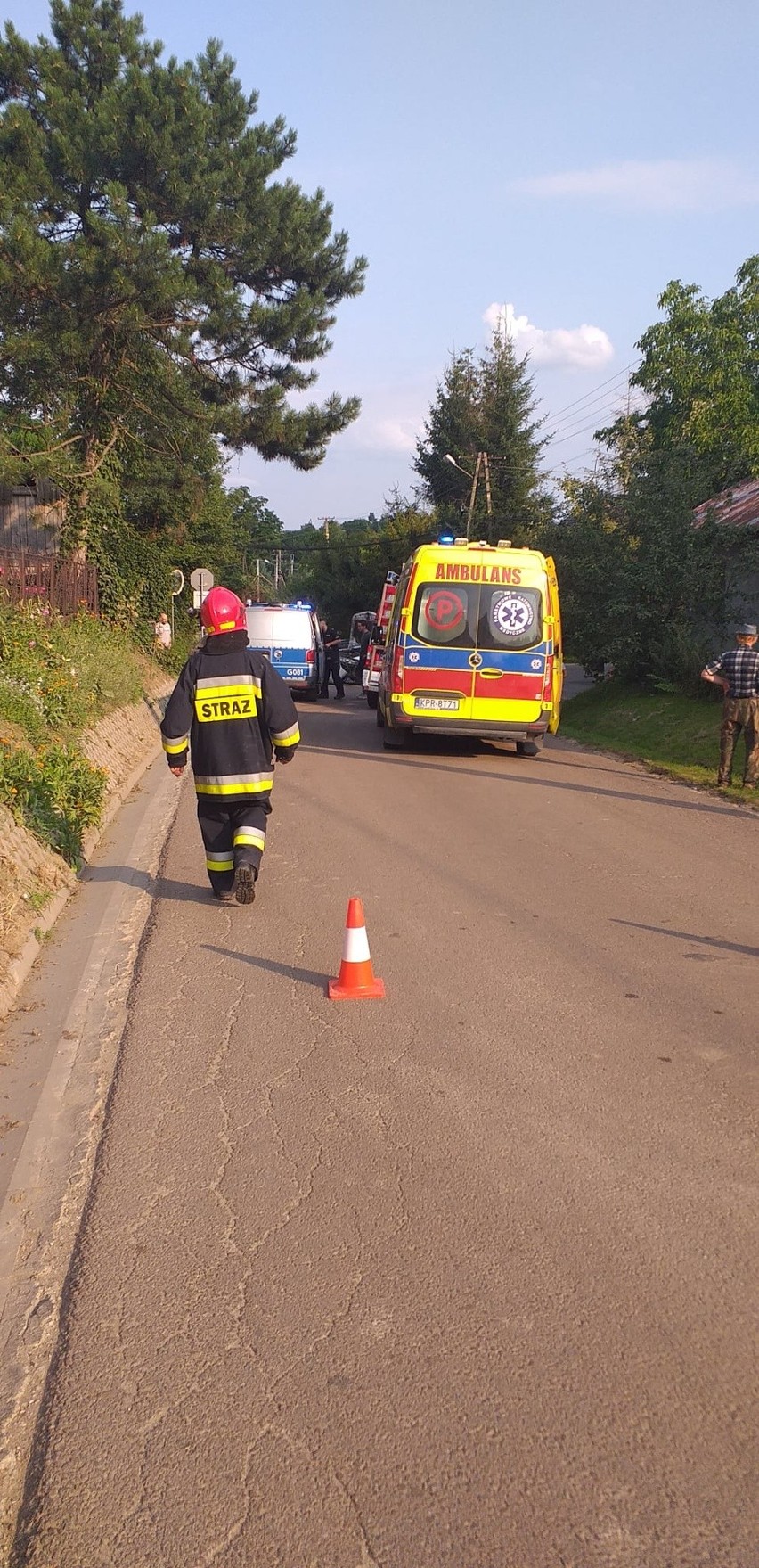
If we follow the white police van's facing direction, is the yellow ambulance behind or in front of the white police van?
behind

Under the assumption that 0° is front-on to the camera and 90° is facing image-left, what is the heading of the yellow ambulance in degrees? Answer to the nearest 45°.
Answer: approximately 180°

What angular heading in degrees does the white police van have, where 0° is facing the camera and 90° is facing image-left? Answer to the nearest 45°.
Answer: approximately 180°

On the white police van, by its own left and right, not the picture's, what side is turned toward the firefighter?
back

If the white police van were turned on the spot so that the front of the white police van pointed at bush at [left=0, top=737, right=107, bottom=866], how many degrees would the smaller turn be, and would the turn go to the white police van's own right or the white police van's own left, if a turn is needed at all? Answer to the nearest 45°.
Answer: approximately 180°

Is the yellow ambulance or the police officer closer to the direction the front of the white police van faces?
the police officer

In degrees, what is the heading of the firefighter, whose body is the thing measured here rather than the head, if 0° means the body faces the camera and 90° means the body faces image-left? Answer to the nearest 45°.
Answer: approximately 180°

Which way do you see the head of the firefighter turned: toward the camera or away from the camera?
away from the camera
